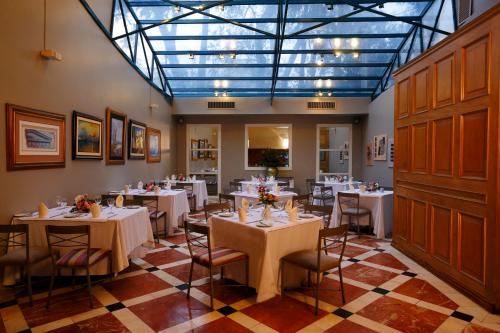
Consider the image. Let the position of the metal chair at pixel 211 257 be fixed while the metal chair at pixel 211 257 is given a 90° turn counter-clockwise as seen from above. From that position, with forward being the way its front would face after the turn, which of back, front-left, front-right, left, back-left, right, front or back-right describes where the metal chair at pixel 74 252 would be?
front-left

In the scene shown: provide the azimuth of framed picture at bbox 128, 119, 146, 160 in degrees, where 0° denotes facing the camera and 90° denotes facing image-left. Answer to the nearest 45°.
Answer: approximately 315°

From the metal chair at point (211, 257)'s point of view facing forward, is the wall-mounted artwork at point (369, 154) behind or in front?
in front

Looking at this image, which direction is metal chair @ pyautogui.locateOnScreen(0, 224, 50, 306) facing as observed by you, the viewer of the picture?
facing away from the viewer and to the right of the viewer

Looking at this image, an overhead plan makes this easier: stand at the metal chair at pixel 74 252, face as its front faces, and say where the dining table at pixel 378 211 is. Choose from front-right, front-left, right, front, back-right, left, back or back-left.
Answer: front-right

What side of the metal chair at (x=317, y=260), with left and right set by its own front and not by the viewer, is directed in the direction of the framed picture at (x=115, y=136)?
front

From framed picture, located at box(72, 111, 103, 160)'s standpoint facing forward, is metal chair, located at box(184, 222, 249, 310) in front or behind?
in front

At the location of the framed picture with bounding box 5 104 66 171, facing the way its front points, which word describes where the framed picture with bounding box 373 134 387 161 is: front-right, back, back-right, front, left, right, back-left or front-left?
front-left

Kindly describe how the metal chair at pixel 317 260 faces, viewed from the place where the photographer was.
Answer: facing away from the viewer and to the left of the viewer

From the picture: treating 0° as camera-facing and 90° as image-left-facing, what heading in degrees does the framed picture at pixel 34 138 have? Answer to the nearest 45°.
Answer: approximately 315°

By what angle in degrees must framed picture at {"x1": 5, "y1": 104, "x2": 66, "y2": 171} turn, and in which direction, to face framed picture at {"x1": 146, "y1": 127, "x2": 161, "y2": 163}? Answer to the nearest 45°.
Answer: approximately 90° to its left

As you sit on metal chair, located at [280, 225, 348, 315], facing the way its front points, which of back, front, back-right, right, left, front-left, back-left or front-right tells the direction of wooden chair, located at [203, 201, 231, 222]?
front

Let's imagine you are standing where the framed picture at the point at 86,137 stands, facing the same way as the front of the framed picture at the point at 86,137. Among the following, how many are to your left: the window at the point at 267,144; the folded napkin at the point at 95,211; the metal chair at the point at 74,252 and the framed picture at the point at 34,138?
1

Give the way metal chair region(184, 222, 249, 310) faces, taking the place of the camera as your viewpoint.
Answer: facing away from the viewer and to the right of the viewer

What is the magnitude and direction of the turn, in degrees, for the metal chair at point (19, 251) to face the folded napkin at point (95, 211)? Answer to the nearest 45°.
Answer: approximately 45° to its right
